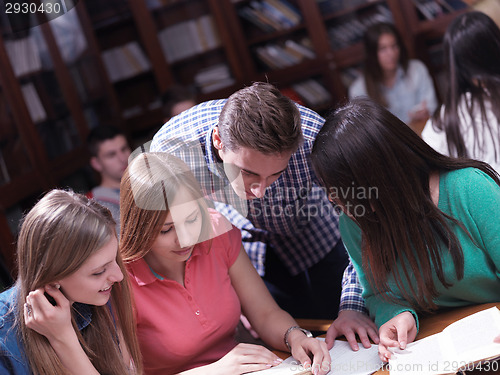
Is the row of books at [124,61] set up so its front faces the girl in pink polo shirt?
yes

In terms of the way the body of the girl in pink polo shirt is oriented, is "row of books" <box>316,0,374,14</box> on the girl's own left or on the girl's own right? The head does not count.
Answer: on the girl's own left

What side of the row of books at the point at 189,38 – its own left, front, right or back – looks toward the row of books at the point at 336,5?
left

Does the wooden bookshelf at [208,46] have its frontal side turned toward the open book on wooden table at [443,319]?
yes

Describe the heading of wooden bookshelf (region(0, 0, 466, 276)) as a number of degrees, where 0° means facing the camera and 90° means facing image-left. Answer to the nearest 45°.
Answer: approximately 0°
